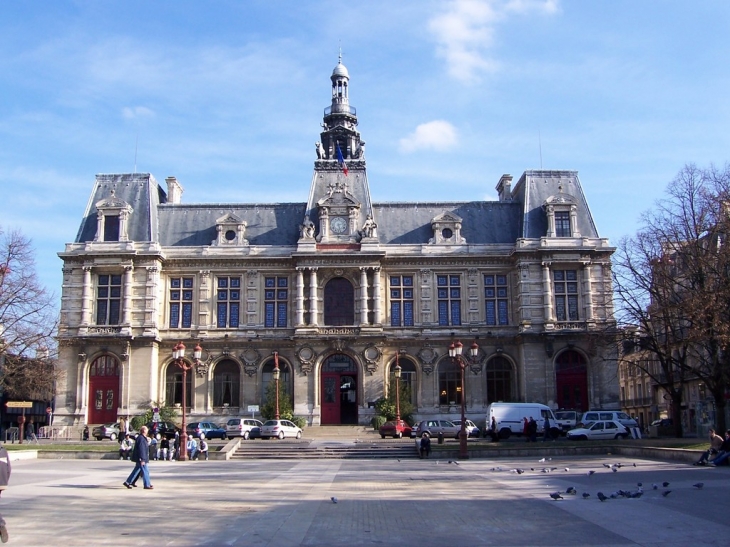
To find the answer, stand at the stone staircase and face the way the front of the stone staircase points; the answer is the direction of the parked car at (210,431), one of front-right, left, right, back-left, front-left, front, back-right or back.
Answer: back-right

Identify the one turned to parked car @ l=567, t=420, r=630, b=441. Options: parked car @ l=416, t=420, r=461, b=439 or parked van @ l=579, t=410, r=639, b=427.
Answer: parked car @ l=416, t=420, r=461, b=439

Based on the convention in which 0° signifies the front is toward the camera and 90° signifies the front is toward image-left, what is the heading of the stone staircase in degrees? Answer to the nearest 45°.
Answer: approximately 0°

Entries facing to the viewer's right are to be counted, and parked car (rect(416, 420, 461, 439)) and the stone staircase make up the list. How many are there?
1

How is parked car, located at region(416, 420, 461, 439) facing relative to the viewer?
to the viewer's right
